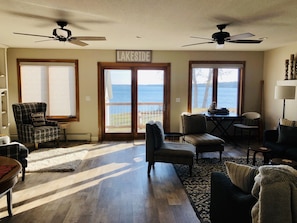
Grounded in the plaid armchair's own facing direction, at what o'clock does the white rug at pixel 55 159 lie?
The white rug is roughly at 1 o'clock from the plaid armchair.

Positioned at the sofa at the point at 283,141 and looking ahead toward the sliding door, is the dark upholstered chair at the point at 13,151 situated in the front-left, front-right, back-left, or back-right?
front-left

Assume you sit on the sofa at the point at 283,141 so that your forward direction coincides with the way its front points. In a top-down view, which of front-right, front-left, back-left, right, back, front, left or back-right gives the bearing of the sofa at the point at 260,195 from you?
front-left

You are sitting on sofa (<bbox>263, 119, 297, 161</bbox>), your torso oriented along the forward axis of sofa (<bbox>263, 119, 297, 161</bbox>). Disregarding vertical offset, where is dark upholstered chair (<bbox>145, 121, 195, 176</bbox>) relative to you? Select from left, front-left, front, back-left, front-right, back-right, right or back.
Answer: front

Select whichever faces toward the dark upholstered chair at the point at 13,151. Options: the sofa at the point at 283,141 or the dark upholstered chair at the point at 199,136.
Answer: the sofa

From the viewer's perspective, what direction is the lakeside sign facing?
toward the camera

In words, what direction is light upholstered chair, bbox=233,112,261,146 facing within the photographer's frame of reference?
facing the viewer and to the left of the viewer

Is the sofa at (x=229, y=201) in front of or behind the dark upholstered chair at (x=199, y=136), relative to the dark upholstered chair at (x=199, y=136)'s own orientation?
in front

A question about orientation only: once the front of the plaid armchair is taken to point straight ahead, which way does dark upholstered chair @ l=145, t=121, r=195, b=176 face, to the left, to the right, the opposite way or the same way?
the same way

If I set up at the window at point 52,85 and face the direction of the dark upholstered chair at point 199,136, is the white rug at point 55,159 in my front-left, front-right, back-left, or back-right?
front-right

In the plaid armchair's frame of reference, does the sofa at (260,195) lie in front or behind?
in front

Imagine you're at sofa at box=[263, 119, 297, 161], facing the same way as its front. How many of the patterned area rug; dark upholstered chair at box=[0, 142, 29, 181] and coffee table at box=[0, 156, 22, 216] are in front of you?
3

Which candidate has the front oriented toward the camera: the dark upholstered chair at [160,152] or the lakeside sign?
the lakeside sign
